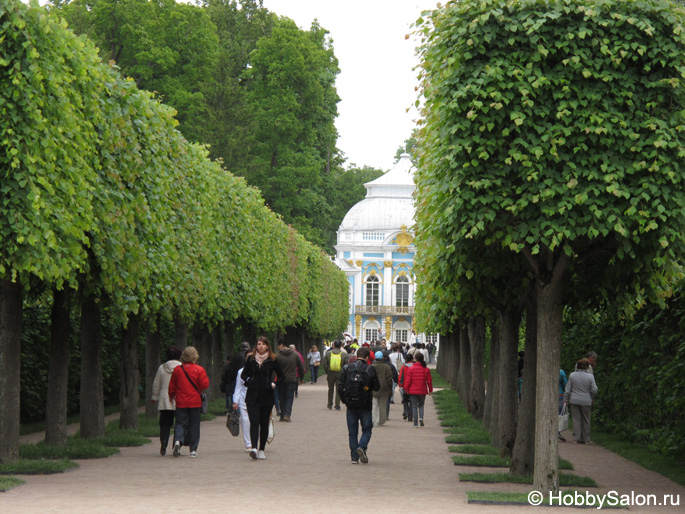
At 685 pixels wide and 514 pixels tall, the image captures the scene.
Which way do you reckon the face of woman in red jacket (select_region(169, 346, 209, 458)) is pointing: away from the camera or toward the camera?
away from the camera

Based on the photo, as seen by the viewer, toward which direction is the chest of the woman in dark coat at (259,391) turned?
toward the camera

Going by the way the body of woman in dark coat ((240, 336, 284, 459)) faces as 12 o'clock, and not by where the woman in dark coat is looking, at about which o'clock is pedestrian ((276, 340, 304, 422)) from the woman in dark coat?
The pedestrian is roughly at 6 o'clock from the woman in dark coat.

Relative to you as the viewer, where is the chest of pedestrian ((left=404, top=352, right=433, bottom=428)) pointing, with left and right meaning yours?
facing away from the viewer

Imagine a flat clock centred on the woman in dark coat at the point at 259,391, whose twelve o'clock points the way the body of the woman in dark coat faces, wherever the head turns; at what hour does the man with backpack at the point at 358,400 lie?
The man with backpack is roughly at 9 o'clock from the woman in dark coat.

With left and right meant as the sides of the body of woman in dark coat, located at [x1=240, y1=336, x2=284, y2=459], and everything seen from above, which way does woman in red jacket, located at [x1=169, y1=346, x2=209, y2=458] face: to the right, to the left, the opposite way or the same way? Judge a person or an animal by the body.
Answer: the opposite way

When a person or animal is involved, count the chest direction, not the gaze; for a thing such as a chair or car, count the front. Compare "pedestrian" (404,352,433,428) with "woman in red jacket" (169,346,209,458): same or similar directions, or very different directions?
same or similar directions

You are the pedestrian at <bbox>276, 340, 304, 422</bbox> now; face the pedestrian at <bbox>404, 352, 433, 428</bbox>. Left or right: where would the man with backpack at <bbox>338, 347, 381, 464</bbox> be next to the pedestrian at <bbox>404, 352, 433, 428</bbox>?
right

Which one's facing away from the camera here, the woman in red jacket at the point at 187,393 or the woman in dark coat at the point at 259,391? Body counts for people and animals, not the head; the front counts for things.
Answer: the woman in red jacket

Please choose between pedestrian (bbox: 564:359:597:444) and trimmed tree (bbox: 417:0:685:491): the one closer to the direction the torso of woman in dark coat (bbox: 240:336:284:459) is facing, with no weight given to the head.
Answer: the trimmed tree

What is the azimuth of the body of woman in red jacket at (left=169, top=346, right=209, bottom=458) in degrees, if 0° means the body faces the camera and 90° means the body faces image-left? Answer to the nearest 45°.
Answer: approximately 180°

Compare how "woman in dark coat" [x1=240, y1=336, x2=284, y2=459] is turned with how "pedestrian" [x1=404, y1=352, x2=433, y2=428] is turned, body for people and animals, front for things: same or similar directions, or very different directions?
very different directions
